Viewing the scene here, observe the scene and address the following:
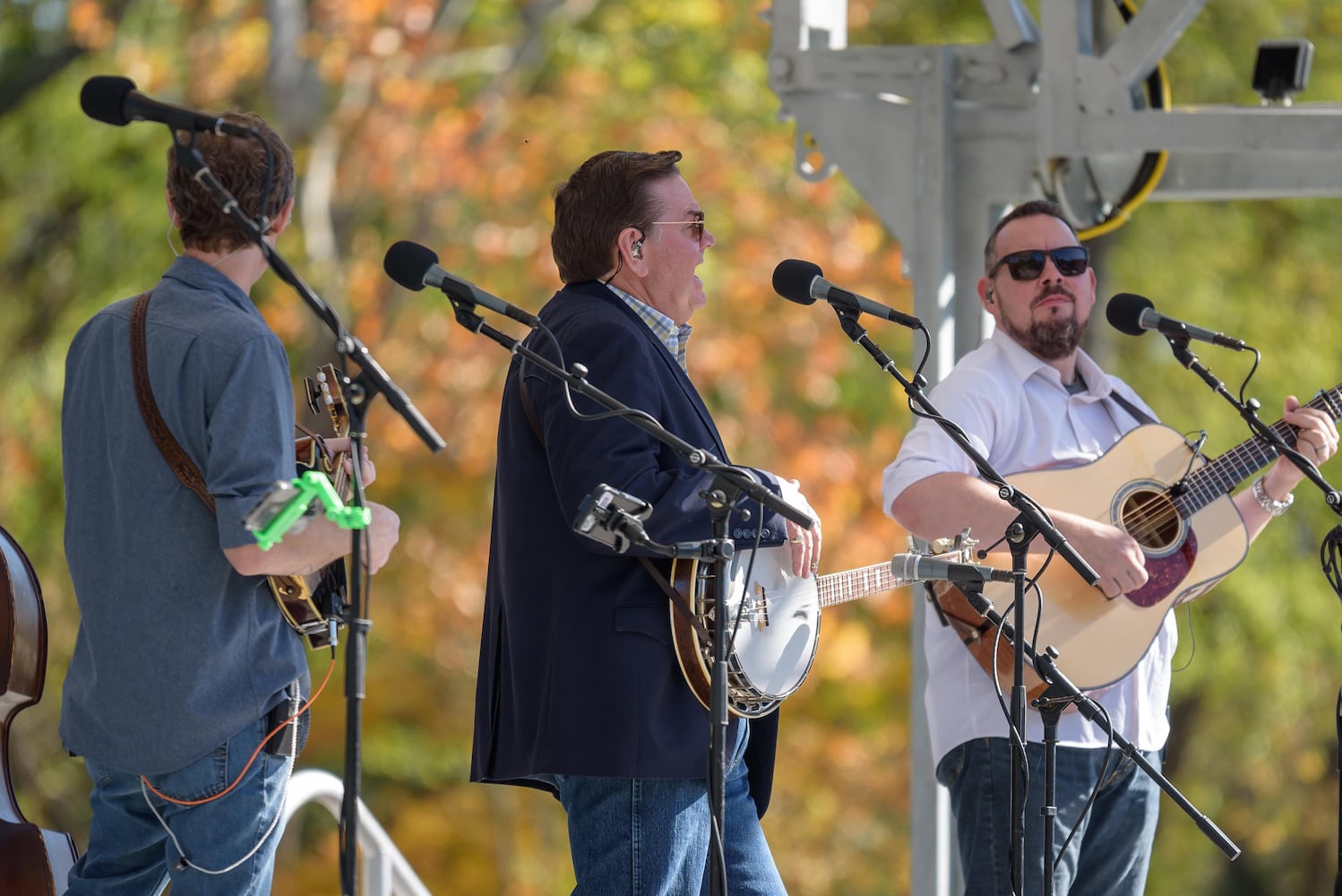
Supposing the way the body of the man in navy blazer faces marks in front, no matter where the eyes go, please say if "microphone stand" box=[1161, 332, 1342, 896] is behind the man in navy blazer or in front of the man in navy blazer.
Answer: in front

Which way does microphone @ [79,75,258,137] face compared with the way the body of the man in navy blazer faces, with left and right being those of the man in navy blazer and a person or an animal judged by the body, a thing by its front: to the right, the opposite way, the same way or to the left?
the opposite way

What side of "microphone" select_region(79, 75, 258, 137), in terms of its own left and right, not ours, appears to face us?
left

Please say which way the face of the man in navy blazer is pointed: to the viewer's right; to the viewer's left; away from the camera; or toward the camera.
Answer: to the viewer's right

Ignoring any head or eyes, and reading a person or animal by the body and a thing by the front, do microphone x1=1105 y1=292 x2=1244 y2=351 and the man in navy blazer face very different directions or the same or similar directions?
very different directions

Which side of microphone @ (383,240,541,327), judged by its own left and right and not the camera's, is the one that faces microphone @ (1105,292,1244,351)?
back

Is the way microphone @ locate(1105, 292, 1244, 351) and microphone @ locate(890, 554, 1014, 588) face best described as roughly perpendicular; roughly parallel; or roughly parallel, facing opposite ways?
roughly parallel

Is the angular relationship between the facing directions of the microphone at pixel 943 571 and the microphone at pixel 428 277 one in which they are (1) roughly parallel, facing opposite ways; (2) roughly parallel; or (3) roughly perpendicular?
roughly parallel

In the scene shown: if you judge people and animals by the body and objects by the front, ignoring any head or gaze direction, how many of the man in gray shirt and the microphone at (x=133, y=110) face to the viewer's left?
1

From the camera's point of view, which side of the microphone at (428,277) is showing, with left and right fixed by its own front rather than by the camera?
left

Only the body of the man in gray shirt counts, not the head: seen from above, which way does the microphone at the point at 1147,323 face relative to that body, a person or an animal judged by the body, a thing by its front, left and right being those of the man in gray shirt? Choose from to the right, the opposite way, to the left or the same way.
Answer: to the left

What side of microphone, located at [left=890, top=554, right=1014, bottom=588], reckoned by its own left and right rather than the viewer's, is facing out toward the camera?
left

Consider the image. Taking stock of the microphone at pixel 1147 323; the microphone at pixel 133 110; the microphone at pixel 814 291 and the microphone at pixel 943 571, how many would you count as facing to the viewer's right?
0

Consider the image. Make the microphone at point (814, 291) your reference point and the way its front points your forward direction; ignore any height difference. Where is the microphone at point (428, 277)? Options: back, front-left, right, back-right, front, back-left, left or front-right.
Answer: front-left

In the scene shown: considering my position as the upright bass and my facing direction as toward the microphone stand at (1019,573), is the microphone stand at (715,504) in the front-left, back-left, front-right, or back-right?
front-right

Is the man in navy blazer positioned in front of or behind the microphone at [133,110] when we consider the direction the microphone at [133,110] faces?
behind

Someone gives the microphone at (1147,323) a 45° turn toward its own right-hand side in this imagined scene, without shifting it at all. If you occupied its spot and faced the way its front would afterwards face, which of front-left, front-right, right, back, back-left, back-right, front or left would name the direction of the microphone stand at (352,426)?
left

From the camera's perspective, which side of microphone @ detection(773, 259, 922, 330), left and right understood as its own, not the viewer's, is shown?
left

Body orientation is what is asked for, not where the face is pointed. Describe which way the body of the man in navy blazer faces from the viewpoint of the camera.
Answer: to the viewer's right

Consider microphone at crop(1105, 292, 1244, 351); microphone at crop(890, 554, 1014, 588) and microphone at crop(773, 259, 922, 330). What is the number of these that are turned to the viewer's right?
0

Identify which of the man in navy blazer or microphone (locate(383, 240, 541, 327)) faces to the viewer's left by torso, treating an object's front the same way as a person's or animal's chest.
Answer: the microphone
